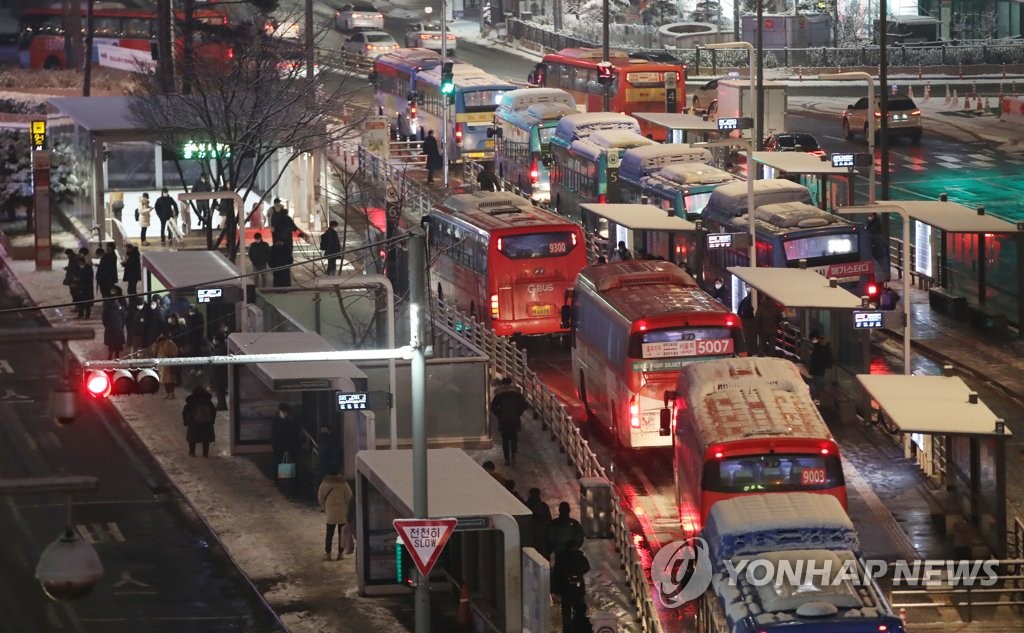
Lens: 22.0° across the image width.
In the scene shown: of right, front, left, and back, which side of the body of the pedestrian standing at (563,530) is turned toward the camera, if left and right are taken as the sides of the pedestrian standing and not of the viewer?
back

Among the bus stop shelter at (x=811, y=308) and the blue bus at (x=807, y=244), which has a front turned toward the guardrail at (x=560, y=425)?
the bus stop shelter

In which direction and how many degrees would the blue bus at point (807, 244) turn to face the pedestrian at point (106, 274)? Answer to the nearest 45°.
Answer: approximately 45° to its left

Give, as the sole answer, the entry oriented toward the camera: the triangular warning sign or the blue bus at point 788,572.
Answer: the triangular warning sign

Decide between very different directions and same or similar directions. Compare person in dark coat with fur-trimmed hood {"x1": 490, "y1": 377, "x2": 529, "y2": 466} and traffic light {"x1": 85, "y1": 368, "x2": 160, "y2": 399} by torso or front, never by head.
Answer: very different directions

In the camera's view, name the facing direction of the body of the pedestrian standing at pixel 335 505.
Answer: away from the camera

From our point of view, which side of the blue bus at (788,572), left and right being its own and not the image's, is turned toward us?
back

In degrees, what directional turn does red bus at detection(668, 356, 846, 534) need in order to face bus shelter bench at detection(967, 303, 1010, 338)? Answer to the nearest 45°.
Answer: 0° — it already faces it

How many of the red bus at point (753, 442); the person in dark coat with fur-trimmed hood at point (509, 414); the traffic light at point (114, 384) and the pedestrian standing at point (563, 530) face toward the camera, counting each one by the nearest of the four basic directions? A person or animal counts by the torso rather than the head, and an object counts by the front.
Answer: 1

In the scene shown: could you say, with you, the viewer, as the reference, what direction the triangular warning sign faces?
facing the viewer

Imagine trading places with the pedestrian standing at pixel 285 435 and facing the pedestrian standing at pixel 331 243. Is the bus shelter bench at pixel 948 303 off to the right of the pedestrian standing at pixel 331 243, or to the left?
right

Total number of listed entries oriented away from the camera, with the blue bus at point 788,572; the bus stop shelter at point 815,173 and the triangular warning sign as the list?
1

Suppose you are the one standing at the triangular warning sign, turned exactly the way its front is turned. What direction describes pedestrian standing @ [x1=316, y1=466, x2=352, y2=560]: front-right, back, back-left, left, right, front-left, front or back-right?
back

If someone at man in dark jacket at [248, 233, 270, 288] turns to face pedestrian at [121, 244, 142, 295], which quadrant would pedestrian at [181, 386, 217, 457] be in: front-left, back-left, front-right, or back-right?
front-left

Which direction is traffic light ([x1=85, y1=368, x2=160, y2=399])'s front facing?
toward the camera

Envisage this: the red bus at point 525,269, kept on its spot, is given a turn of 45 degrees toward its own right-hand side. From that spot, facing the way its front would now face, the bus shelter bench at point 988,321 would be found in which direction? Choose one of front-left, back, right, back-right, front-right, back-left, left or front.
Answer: right
